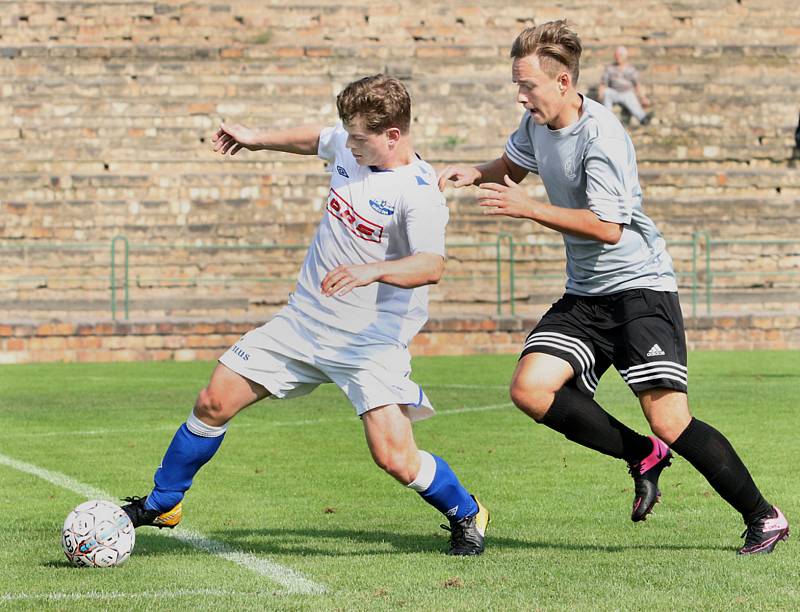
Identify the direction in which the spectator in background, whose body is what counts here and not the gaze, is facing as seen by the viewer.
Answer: toward the camera

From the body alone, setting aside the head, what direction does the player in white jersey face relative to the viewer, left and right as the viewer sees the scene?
facing the viewer and to the left of the viewer

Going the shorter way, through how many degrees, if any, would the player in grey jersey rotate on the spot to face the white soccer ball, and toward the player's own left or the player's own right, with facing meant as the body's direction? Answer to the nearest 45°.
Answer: approximately 45° to the player's own right

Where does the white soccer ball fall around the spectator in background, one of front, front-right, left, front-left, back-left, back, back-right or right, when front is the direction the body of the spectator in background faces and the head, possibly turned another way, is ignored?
front

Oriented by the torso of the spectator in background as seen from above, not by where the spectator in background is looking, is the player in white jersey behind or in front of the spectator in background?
in front

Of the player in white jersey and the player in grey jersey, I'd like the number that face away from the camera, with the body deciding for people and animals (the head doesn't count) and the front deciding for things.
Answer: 0

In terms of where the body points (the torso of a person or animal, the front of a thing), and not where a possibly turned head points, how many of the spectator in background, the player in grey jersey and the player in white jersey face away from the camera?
0

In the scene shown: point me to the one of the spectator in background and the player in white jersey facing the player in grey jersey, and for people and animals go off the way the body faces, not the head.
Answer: the spectator in background

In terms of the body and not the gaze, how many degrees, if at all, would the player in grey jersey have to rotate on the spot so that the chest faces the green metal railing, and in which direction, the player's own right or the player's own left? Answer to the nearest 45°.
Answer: approximately 135° to the player's own right
